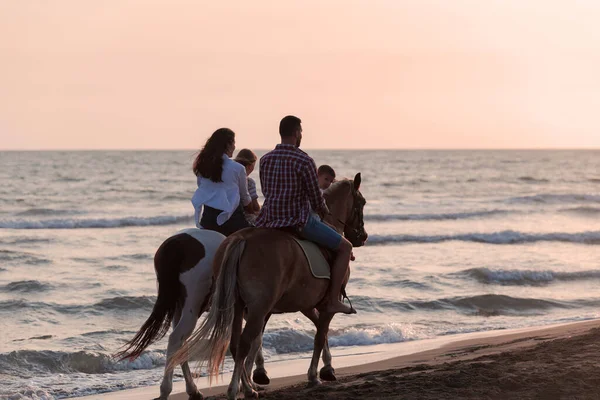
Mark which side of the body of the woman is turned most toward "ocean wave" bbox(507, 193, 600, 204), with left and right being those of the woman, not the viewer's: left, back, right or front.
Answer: front

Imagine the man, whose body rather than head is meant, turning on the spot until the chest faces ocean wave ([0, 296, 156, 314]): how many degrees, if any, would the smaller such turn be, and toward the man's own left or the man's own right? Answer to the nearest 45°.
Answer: approximately 90° to the man's own left

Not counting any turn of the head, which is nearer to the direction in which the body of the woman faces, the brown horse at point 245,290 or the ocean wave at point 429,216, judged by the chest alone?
the ocean wave

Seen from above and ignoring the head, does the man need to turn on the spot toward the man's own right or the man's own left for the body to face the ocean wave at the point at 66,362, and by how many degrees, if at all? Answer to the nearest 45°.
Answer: approximately 90° to the man's own left

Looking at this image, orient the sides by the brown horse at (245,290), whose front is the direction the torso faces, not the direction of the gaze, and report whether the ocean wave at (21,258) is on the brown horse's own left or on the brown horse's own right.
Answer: on the brown horse's own left

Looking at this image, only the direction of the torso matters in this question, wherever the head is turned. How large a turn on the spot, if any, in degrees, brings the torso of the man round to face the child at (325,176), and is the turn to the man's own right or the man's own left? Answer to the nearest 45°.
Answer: approximately 45° to the man's own left

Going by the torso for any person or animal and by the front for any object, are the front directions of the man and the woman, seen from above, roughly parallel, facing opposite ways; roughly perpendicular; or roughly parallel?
roughly parallel

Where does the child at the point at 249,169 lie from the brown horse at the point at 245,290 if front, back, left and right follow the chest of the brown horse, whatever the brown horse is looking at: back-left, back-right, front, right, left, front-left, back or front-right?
front-left

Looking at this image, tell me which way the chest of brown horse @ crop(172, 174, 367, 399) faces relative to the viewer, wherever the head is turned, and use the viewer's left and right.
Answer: facing away from the viewer and to the right of the viewer

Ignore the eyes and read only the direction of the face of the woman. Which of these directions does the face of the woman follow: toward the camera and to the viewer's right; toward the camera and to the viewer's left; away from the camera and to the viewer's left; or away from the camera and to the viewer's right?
away from the camera and to the viewer's right

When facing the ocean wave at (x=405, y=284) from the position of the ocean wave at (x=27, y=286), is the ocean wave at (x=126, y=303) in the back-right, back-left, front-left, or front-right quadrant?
front-right

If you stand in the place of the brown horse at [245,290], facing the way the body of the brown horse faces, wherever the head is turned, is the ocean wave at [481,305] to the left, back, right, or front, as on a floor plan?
front

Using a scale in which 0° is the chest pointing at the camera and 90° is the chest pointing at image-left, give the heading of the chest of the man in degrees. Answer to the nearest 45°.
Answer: approximately 225°

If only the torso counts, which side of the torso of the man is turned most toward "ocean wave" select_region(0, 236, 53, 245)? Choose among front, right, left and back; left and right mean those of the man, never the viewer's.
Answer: left

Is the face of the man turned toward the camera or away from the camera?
away from the camera
